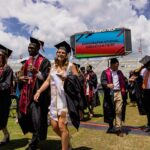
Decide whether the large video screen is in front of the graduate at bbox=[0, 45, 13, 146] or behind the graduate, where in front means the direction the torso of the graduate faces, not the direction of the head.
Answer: behind

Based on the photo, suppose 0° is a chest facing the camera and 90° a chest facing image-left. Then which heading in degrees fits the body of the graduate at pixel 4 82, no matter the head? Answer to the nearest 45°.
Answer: approximately 45°

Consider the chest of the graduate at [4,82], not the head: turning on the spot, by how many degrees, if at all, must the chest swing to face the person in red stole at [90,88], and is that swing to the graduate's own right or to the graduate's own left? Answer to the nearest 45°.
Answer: approximately 180°

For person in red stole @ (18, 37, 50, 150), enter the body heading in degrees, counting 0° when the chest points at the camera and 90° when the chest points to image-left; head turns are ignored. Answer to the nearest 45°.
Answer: approximately 45°

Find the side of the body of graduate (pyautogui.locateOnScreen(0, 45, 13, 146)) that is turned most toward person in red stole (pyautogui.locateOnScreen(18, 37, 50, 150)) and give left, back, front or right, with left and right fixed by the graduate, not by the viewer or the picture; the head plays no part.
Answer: left
